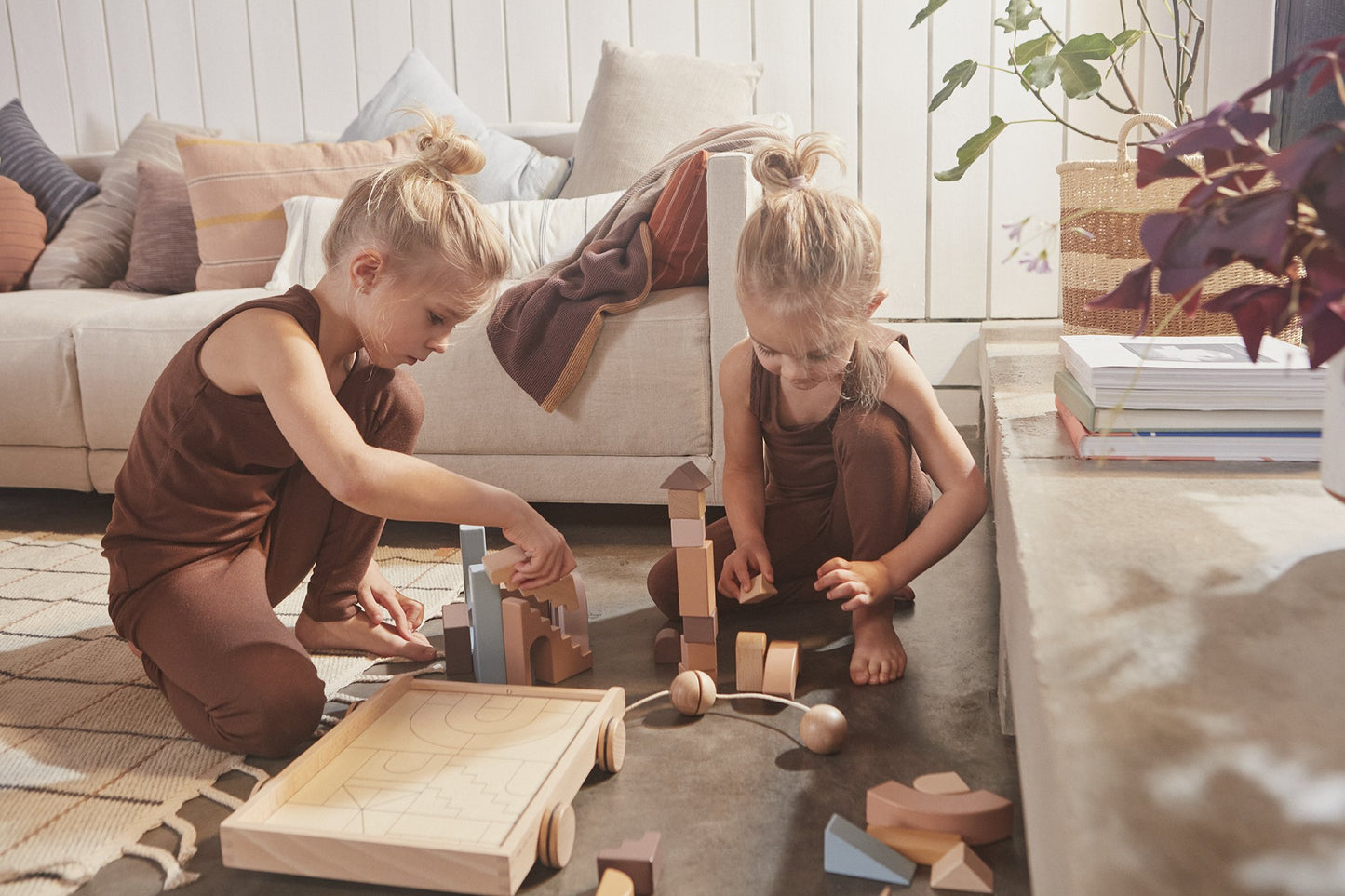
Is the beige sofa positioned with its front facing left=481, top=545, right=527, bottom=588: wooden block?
yes

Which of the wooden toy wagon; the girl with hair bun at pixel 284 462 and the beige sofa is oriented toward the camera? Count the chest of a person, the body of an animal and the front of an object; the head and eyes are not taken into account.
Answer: the beige sofa

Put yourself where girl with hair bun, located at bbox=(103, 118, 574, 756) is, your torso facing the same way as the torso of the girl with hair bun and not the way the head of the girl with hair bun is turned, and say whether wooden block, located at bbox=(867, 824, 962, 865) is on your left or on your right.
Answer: on your right

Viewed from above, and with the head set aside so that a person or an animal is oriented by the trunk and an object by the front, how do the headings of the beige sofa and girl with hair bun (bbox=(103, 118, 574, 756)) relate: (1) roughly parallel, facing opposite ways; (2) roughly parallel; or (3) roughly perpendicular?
roughly perpendicular

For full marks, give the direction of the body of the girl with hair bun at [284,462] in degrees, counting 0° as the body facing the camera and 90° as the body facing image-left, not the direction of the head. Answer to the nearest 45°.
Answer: approximately 270°

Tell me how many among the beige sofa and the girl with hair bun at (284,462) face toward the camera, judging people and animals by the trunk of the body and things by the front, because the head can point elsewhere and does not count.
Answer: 1

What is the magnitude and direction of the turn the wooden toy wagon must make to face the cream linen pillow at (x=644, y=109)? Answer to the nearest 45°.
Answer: approximately 45° to its left

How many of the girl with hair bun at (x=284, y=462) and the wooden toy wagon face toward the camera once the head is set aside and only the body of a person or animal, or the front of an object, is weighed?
0
